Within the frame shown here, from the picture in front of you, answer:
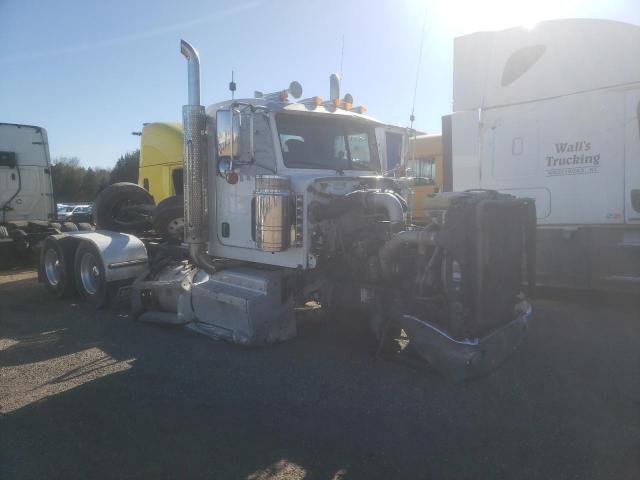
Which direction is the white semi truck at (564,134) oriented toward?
to the viewer's right

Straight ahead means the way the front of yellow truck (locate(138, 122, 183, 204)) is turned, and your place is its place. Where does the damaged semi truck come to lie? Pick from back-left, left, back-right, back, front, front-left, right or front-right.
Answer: front-right

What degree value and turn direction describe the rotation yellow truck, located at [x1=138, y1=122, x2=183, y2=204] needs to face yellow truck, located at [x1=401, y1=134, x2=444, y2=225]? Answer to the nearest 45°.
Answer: approximately 45° to its left

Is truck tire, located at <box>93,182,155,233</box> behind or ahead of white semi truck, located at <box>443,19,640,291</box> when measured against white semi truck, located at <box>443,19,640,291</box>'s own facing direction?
behind

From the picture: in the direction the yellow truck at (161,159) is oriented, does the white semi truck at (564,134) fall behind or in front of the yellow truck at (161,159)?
in front
